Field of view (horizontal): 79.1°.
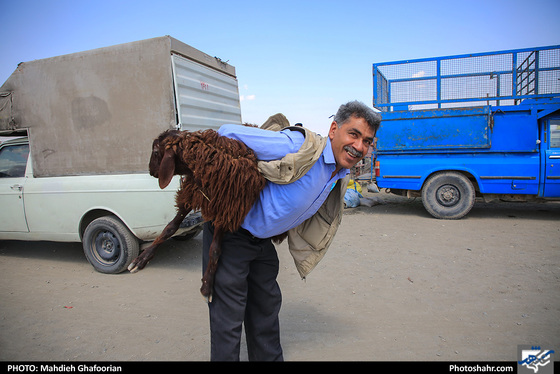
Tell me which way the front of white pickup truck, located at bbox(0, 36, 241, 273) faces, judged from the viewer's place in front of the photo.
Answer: facing away from the viewer and to the left of the viewer

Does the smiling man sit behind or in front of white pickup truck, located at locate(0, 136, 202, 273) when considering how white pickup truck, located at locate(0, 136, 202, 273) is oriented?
behind

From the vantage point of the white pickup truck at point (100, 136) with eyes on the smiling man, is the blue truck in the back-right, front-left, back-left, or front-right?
front-left

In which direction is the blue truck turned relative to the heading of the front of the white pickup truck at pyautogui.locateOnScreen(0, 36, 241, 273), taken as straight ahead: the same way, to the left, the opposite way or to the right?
the opposite way

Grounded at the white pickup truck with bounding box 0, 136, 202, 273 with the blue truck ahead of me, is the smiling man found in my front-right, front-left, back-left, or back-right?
front-right

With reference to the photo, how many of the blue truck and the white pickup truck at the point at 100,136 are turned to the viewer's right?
1

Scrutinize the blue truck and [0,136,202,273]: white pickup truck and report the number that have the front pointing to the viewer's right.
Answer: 1

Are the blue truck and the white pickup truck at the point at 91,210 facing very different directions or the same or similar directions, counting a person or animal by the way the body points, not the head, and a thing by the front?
very different directions

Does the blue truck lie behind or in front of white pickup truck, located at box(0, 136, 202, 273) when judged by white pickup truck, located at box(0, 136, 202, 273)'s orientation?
behind

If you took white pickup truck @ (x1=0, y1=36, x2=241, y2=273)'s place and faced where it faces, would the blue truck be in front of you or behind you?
behind

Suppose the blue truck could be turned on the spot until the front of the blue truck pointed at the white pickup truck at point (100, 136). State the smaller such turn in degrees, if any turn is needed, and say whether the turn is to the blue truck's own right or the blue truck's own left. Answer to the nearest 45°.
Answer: approximately 135° to the blue truck's own right

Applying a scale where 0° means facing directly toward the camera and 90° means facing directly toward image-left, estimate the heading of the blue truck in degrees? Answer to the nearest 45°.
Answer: approximately 270°
